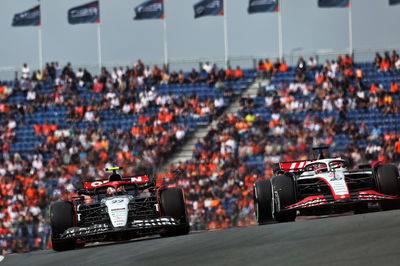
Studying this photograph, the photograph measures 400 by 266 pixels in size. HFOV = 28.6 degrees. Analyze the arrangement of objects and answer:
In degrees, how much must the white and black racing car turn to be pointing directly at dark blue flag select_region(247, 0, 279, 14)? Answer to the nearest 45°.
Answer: approximately 180°

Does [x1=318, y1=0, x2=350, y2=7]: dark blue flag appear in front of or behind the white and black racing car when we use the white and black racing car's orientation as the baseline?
behind

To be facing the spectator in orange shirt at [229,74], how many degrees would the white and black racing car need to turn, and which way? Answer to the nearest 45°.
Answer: approximately 180°

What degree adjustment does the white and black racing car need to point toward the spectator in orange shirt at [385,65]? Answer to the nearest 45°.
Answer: approximately 135° to its left

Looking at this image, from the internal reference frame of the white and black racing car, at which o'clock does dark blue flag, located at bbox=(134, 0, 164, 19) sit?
The dark blue flag is roughly at 6 o'clock from the white and black racing car.

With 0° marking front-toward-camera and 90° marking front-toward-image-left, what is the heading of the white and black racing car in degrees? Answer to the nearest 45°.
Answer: approximately 0°

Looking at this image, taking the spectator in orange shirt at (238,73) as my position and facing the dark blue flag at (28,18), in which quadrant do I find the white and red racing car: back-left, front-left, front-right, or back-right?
back-left

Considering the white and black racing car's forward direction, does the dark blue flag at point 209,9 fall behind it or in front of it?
behind

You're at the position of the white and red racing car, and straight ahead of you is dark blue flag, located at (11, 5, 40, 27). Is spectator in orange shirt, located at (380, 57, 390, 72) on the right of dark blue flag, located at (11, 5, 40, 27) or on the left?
right

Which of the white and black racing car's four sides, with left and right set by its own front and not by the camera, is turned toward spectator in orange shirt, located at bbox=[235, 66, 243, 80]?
back

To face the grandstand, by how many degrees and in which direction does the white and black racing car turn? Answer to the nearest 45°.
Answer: approximately 180°
